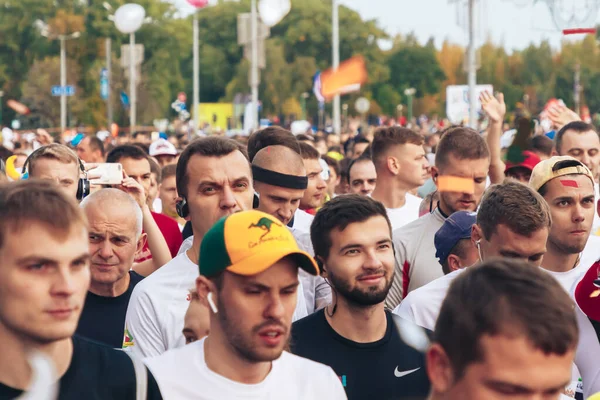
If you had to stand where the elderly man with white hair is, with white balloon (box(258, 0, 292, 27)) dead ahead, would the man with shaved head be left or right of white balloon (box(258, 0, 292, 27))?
right

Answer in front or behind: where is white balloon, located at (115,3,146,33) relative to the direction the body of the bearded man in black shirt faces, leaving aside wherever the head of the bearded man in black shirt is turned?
behind

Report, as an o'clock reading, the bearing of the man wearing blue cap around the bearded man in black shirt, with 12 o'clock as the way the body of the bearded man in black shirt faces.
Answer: The man wearing blue cap is roughly at 8 o'clock from the bearded man in black shirt.

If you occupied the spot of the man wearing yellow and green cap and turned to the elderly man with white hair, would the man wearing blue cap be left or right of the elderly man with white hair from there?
right

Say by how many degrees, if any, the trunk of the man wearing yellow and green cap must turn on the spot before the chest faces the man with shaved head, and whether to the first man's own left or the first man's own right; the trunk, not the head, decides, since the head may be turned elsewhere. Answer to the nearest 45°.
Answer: approximately 135° to the first man's own left

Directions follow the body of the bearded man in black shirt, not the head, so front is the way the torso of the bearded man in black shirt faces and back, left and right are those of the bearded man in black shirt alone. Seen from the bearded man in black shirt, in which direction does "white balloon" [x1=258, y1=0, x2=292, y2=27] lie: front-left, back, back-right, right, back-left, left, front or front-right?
back-left

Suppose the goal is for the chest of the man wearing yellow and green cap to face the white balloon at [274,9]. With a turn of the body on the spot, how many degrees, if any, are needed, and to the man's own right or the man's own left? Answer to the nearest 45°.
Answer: approximately 135° to the man's own left

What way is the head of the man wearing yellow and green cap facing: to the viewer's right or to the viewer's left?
to the viewer's right

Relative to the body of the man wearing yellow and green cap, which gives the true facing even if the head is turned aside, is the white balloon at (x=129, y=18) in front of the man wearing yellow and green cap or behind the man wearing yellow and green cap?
behind

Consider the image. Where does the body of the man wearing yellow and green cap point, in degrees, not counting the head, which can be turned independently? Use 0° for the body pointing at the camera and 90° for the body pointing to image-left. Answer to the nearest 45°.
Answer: approximately 315°

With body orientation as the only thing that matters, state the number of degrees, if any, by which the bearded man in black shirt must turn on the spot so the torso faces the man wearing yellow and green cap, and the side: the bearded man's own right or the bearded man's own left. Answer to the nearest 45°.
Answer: approximately 45° to the bearded man's own right

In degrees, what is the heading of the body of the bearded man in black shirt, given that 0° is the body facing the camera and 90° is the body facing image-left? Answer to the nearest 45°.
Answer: approximately 315°
